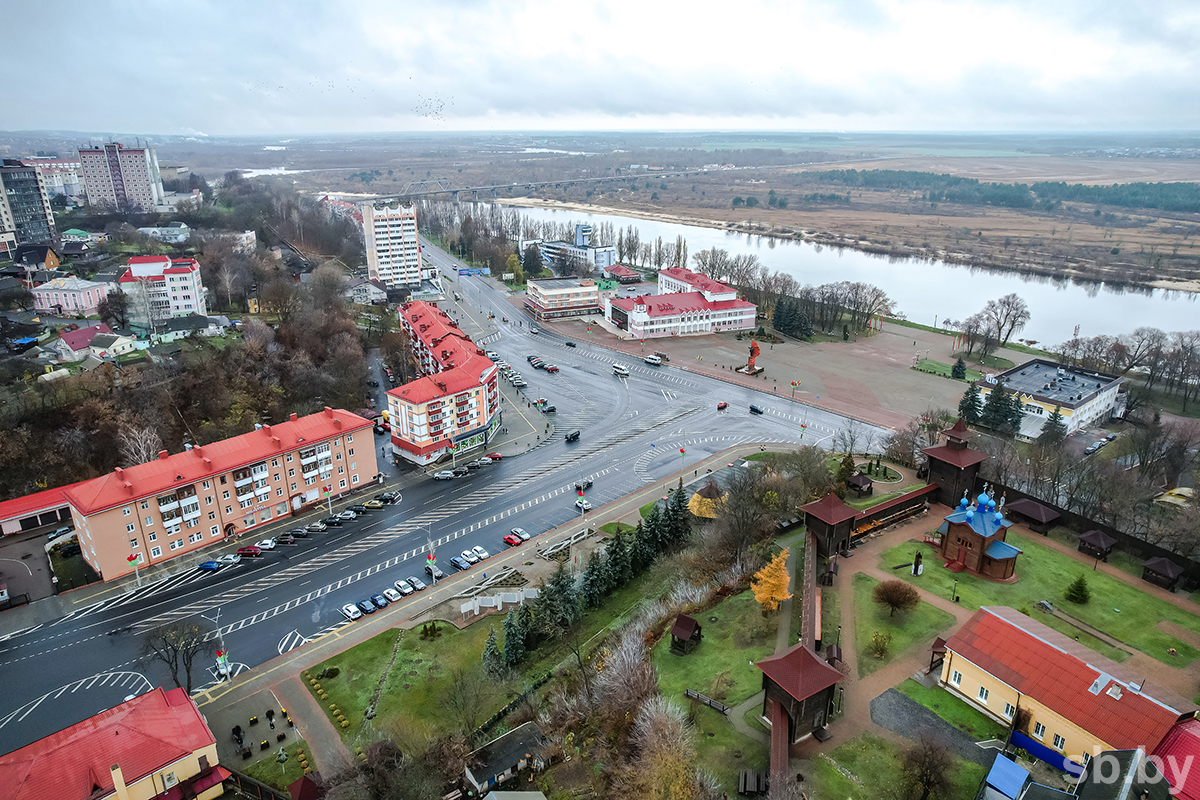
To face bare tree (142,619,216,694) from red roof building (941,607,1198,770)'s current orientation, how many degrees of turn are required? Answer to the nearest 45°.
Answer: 0° — it already faces it

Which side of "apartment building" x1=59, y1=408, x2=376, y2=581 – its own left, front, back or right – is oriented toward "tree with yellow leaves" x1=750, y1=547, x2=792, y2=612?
front

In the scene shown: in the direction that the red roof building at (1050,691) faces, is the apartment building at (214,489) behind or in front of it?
in front

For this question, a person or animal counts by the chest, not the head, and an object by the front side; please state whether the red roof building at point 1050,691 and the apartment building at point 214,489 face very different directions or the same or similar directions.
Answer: very different directions

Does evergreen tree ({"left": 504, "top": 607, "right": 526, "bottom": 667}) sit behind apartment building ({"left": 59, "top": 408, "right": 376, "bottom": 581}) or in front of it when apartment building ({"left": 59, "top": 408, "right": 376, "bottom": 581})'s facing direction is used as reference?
in front

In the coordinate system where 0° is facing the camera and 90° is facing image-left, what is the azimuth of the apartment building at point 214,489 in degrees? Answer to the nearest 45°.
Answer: approximately 315°

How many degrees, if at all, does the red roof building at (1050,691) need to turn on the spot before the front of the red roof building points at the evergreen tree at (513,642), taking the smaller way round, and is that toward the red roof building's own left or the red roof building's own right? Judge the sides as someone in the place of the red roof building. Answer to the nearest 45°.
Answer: approximately 45° to the red roof building's own right

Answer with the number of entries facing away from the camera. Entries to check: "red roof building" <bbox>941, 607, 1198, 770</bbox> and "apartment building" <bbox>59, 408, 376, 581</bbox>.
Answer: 0

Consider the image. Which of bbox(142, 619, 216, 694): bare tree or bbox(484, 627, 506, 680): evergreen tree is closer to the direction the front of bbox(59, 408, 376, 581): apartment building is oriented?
the evergreen tree

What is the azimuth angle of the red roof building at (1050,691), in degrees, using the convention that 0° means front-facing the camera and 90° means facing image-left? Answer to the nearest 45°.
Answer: approximately 45°

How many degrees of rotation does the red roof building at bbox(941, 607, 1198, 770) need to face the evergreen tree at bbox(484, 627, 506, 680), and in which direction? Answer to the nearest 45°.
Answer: approximately 45° to its right

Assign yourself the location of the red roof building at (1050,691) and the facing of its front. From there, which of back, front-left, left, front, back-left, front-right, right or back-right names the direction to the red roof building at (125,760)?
front
